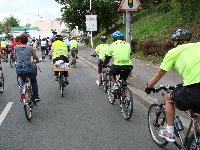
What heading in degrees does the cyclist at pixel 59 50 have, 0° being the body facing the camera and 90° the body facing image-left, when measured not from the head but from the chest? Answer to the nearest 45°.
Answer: approximately 180°

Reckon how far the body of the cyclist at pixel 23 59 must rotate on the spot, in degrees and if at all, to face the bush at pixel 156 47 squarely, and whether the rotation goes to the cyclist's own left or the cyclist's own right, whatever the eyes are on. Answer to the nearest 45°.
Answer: approximately 45° to the cyclist's own right

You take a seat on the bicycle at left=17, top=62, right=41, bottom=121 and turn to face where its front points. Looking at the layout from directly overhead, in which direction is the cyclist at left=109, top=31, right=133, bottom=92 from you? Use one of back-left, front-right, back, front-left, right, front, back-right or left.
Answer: right

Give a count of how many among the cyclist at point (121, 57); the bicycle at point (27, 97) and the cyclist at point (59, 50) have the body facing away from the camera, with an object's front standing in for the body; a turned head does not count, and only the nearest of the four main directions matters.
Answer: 3

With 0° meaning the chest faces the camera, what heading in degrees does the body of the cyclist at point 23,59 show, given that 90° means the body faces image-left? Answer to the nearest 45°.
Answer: approximately 180°

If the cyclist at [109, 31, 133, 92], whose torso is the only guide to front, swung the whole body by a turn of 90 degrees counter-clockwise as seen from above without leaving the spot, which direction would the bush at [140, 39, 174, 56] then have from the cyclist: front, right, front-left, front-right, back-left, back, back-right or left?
right

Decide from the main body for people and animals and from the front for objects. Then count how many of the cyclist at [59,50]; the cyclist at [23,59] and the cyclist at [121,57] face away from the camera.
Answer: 3

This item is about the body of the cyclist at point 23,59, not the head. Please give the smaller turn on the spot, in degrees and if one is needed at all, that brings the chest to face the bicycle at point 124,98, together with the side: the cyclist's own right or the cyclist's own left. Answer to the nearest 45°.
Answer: approximately 90° to the cyclist's own right

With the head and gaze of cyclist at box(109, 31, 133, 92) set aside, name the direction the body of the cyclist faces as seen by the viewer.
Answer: away from the camera

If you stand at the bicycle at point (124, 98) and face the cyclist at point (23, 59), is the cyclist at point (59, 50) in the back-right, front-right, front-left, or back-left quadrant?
front-right

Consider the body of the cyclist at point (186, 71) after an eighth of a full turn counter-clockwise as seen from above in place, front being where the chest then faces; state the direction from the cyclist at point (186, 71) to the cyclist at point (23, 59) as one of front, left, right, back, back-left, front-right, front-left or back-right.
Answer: front-right

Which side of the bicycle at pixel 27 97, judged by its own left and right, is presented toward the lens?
back

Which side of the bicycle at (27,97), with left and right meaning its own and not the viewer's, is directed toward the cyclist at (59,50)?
front
